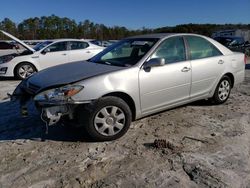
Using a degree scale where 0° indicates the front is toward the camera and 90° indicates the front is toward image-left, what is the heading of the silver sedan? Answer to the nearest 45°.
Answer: approximately 45°

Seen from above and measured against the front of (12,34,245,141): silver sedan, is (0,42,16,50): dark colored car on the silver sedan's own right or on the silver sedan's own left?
on the silver sedan's own right

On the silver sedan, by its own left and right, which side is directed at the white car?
right
